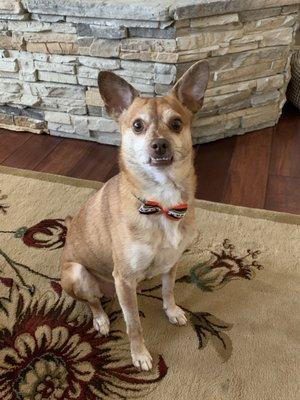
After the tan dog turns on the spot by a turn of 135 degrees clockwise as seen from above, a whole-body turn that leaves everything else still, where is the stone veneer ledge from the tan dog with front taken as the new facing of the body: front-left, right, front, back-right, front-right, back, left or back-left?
right

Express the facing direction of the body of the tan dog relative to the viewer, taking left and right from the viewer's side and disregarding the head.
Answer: facing the viewer and to the right of the viewer
